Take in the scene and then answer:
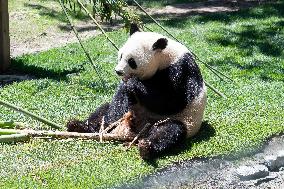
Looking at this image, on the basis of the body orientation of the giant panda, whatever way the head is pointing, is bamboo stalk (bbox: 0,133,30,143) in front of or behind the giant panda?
in front

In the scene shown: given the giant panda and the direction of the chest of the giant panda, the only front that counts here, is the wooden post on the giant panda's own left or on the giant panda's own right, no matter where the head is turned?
on the giant panda's own right

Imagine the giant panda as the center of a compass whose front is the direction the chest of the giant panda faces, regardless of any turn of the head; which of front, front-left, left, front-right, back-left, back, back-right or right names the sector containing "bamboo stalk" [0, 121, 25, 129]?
front-right

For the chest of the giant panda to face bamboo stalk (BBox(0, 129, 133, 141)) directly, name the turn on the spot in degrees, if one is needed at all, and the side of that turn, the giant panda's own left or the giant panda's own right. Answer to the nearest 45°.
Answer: approximately 45° to the giant panda's own right

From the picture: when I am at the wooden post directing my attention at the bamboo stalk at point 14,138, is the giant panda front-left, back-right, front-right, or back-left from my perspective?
front-left

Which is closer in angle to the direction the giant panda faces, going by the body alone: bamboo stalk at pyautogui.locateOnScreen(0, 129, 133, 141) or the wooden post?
the bamboo stalk

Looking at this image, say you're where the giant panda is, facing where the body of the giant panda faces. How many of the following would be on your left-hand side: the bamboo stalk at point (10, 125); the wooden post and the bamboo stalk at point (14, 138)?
0
